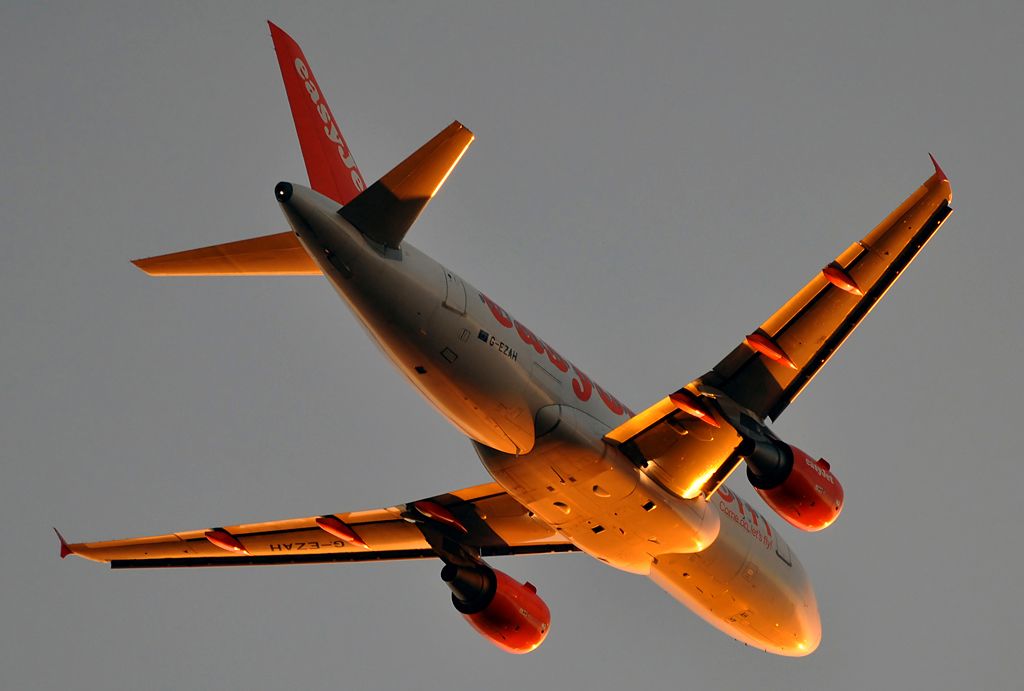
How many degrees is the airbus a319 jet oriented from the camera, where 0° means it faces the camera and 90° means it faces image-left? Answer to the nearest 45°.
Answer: approximately 225°
